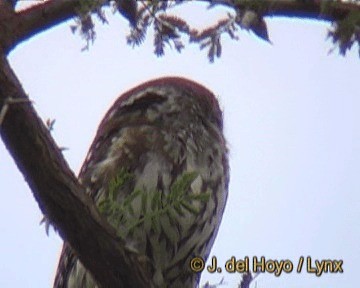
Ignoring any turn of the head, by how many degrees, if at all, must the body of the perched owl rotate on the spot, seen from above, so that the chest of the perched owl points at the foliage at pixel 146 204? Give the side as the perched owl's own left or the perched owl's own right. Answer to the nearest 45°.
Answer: approximately 45° to the perched owl's own right

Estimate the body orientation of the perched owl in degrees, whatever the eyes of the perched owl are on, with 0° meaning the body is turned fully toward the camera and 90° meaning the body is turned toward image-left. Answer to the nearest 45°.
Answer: approximately 315°
